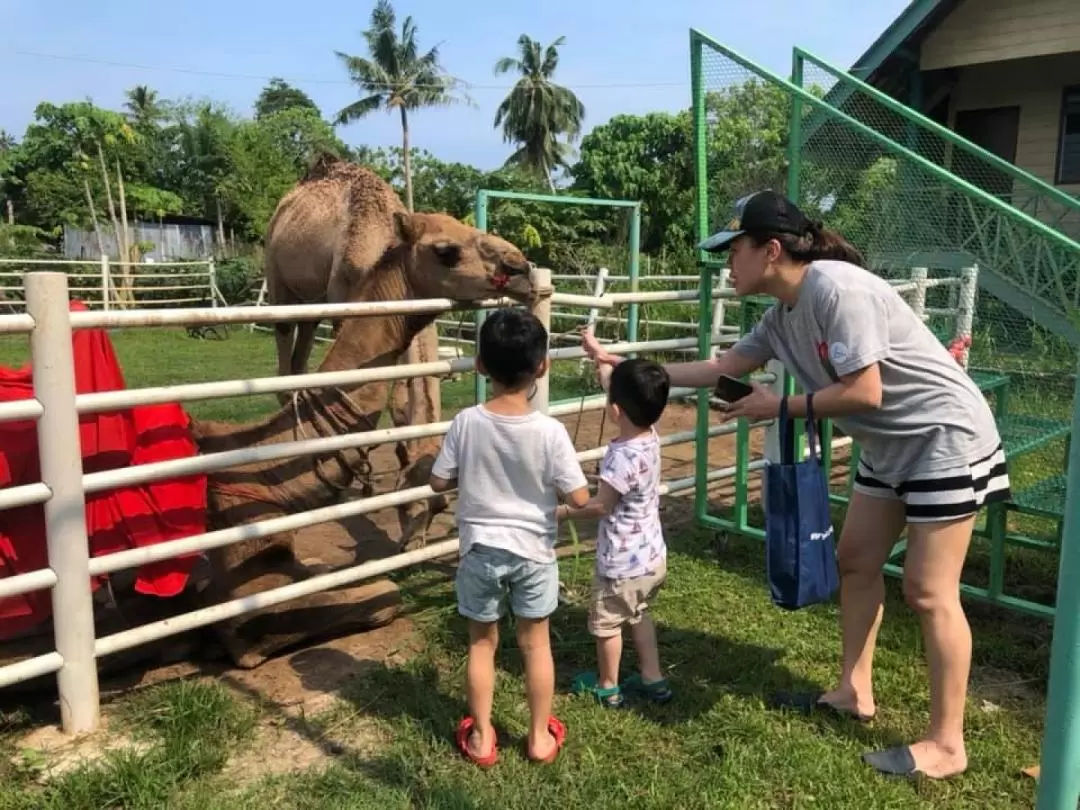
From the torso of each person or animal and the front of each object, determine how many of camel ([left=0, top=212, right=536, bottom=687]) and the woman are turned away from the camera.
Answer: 0

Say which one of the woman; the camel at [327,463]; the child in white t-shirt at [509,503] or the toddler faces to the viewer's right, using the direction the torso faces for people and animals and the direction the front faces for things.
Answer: the camel

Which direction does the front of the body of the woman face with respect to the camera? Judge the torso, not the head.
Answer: to the viewer's left

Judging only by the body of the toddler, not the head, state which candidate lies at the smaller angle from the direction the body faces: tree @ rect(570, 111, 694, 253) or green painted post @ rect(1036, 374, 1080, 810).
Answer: the tree

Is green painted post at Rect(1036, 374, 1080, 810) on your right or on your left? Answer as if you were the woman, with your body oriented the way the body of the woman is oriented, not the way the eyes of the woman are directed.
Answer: on your left

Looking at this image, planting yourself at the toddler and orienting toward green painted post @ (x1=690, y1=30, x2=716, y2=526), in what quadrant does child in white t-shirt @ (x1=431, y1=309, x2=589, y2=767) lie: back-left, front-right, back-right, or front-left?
back-left

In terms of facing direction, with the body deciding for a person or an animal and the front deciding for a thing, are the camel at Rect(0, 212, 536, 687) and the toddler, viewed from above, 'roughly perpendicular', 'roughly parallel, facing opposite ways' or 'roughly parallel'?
roughly perpendicular

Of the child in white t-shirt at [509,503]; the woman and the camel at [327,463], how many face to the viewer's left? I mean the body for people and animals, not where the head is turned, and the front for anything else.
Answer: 1

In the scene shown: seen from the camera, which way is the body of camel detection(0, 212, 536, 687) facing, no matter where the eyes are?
to the viewer's right

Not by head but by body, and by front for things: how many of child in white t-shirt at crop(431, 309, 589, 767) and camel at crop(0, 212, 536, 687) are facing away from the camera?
1

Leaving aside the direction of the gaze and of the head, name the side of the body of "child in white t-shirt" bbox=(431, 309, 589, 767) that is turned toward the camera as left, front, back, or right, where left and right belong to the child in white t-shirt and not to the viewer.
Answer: back

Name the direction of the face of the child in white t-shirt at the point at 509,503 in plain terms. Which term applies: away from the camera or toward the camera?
away from the camera

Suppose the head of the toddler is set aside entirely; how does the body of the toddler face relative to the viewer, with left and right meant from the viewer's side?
facing away from the viewer and to the left of the viewer

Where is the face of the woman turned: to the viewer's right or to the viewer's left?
to the viewer's left

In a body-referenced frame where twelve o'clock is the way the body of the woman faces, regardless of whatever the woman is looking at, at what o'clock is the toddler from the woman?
The toddler is roughly at 12 o'clock from the woman.

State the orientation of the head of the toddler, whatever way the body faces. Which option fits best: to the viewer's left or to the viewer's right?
to the viewer's left
